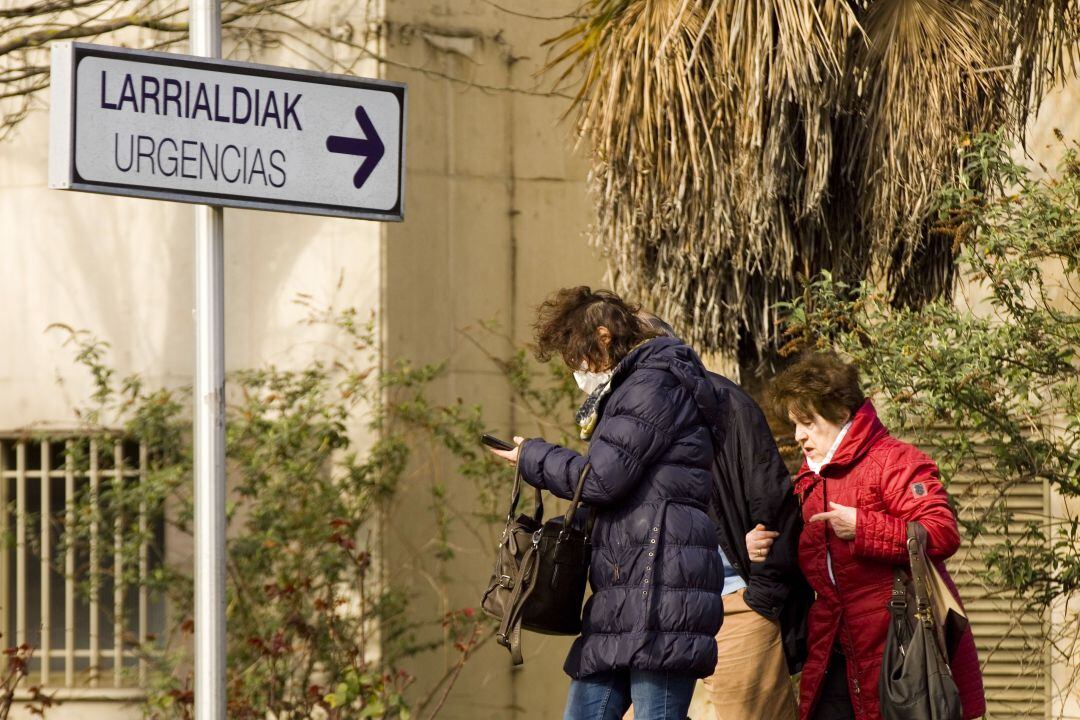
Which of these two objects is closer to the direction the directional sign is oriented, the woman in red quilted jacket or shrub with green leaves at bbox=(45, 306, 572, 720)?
the woman in red quilted jacket

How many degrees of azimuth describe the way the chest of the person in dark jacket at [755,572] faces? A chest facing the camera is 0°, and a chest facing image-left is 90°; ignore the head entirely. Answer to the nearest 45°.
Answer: approximately 90°

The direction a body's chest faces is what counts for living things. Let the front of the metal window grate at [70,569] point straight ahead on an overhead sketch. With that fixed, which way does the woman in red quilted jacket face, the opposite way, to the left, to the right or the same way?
to the right

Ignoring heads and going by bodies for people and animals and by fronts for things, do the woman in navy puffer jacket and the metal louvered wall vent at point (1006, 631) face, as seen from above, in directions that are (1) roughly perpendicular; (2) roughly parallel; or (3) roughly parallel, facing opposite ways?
roughly perpendicular

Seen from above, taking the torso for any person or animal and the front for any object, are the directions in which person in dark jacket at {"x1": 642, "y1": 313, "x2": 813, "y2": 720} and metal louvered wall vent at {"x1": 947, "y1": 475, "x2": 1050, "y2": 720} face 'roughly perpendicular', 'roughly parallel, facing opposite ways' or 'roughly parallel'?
roughly perpendicular

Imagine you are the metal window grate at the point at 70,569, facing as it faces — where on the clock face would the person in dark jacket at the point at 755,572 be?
The person in dark jacket is roughly at 11 o'clock from the metal window grate.
